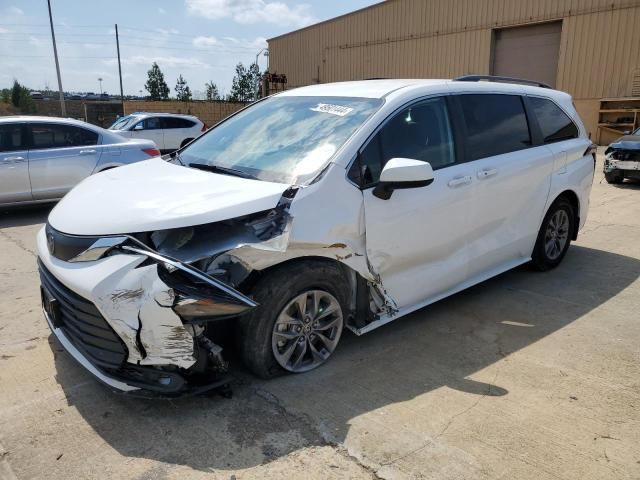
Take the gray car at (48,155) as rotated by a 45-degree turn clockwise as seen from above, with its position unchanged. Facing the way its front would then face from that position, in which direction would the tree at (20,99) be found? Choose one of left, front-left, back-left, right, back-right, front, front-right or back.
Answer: front-right

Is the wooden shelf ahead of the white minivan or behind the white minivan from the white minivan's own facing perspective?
behind

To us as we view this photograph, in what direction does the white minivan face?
facing the viewer and to the left of the viewer

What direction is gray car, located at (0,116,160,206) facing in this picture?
to the viewer's left

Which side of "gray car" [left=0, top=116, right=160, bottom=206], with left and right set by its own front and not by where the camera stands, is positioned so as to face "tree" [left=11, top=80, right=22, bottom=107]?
right

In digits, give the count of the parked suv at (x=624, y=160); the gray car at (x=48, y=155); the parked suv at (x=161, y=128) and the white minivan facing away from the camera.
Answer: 0

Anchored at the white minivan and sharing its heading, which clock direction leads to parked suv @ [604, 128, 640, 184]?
The parked suv is roughly at 6 o'clock from the white minivan.

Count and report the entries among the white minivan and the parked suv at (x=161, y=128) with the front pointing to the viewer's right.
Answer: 0

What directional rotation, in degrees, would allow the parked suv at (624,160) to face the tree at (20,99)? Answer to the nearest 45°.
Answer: approximately 45° to its right

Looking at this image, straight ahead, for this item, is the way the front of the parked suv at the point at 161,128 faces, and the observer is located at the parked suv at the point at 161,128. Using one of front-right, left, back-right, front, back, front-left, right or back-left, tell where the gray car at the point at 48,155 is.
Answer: front-left

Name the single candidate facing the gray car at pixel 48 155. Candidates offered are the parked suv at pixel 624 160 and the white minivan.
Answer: the parked suv

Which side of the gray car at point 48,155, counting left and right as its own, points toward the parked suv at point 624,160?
back

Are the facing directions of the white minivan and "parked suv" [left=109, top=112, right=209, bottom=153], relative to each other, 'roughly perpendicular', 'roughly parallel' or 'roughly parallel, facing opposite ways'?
roughly parallel

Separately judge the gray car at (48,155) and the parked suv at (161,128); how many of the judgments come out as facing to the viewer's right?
0

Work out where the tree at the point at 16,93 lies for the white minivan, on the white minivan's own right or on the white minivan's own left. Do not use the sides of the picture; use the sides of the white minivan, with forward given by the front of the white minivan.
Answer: on the white minivan's own right
